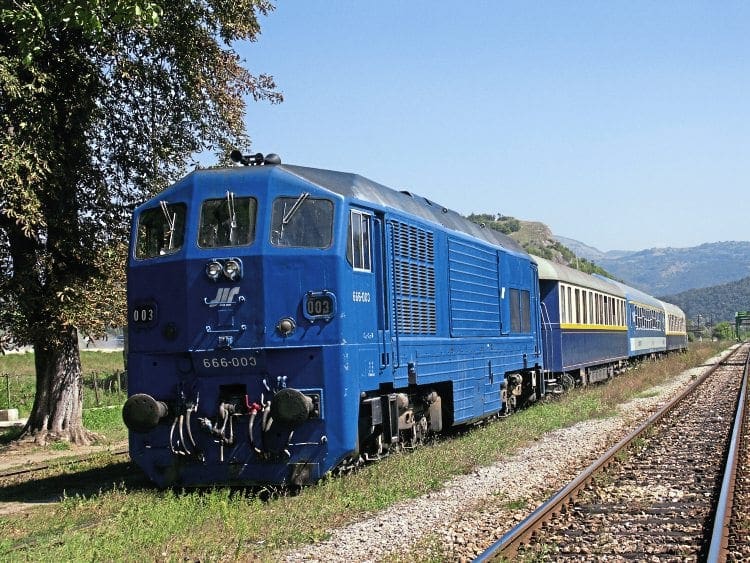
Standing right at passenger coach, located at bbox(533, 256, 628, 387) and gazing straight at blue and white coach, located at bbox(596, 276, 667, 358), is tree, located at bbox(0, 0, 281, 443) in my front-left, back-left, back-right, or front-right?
back-left

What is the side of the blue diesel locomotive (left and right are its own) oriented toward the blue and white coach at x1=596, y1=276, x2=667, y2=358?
back

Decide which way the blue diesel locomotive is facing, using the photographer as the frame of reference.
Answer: facing the viewer and to the left of the viewer

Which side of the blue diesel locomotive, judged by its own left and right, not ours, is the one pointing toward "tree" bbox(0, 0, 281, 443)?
right

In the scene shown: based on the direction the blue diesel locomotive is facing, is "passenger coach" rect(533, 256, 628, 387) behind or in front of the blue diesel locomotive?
behind
